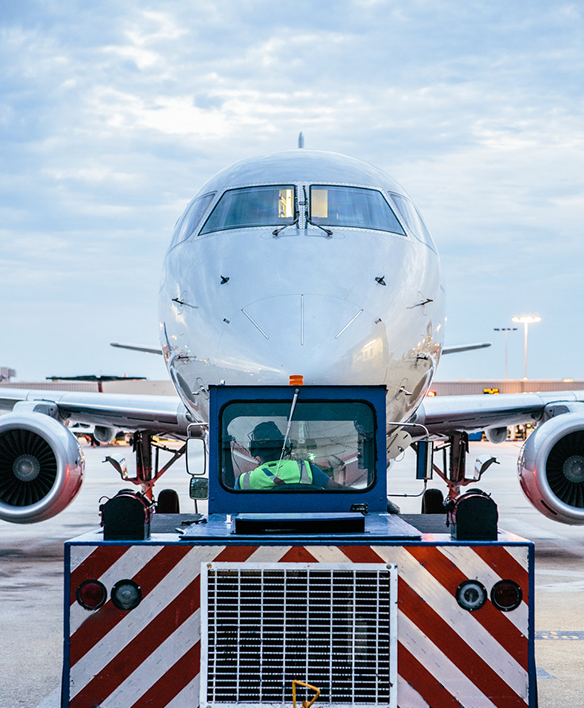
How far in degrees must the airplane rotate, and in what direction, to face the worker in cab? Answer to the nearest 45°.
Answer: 0° — it already faces them

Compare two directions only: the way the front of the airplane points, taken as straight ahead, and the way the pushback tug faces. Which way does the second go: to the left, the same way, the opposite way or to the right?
the opposite way

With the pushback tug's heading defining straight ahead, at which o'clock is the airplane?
The airplane is roughly at 12 o'clock from the pushback tug.

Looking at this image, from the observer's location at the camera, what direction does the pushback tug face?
facing away from the viewer

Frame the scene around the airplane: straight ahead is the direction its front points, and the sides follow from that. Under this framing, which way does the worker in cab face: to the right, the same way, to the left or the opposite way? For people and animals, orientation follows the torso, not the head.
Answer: the opposite way

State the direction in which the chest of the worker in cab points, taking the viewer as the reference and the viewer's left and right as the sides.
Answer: facing away from the viewer

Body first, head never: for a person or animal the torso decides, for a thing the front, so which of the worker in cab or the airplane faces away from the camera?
the worker in cab

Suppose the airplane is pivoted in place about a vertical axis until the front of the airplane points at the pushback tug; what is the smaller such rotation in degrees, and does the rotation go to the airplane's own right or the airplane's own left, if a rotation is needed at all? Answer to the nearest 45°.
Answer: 0° — it already faces it

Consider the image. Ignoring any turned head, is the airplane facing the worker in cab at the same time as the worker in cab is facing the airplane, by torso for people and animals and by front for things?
yes

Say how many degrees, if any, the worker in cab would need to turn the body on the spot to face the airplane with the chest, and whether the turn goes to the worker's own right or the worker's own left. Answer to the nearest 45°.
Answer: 0° — they already face it

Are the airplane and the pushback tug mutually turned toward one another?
yes

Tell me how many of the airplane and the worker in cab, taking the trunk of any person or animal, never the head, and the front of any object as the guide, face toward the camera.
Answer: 1
